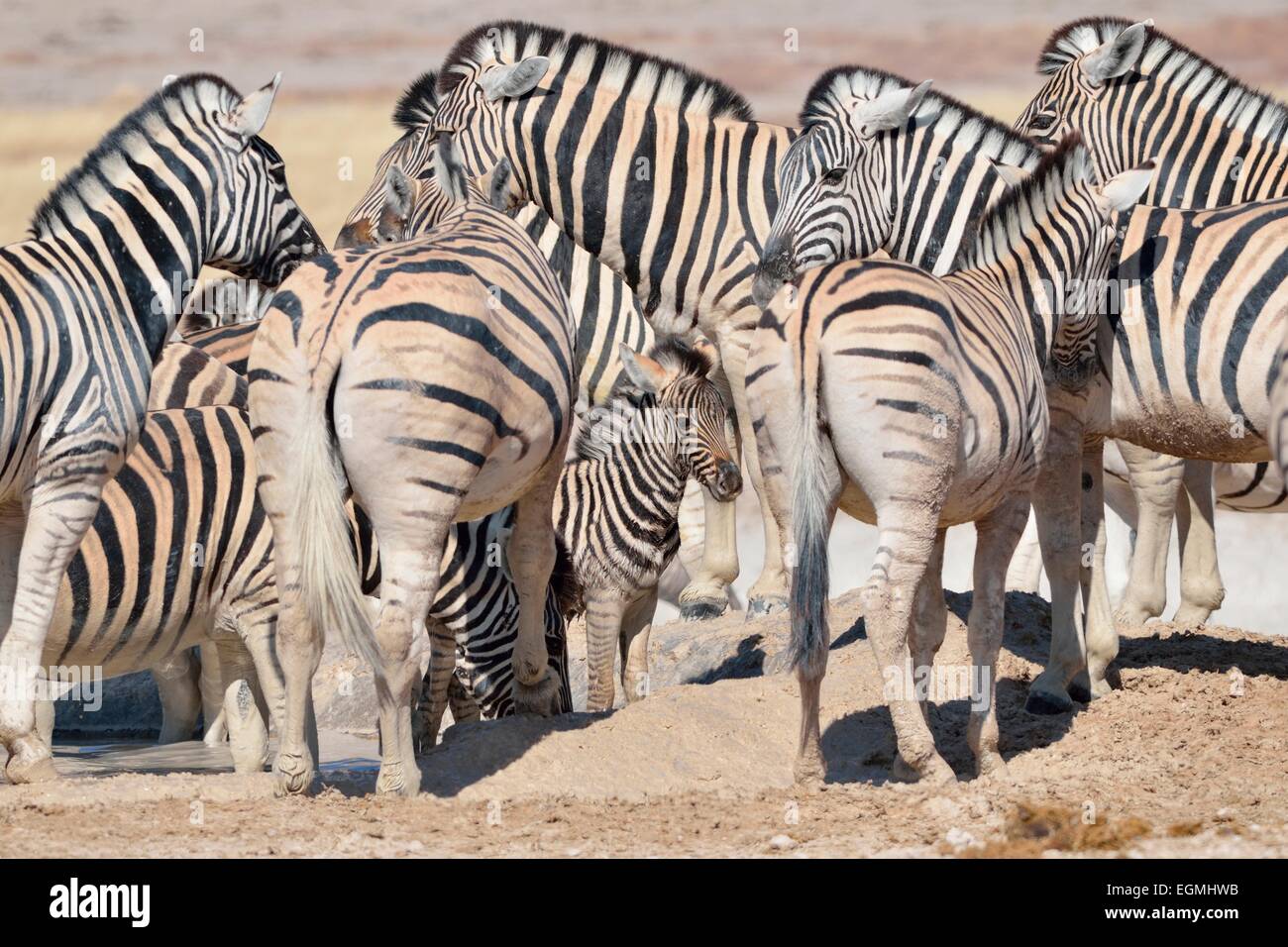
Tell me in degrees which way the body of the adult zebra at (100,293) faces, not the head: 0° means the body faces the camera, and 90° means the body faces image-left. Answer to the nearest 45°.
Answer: approximately 270°

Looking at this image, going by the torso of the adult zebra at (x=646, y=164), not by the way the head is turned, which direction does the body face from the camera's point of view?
to the viewer's left

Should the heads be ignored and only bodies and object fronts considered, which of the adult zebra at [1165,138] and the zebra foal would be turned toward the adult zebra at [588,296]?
the adult zebra at [1165,138]

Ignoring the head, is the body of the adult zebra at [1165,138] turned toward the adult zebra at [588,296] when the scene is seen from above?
yes

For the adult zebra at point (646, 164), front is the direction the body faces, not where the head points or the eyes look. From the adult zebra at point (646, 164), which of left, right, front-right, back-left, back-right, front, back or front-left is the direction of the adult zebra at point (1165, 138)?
back

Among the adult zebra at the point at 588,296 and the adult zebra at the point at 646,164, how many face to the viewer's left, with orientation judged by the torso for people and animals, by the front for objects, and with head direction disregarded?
2

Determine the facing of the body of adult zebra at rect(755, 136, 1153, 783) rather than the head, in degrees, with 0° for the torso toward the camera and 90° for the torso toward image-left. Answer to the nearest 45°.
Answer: approximately 225°

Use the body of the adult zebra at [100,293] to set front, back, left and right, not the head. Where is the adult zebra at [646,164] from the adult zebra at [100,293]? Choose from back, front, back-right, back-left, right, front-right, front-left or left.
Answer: front-left

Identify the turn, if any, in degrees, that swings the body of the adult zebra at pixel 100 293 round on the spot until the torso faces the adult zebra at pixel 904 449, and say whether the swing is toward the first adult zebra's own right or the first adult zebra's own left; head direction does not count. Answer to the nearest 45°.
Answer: approximately 45° to the first adult zebra's own right

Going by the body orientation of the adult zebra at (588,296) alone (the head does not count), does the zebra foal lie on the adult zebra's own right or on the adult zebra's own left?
on the adult zebra's own left

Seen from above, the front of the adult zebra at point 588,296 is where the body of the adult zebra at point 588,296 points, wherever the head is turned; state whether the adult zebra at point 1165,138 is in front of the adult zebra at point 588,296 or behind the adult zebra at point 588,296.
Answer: behind

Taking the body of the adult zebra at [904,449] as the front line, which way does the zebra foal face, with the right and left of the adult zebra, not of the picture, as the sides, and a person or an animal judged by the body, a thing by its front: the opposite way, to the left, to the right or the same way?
to the right
